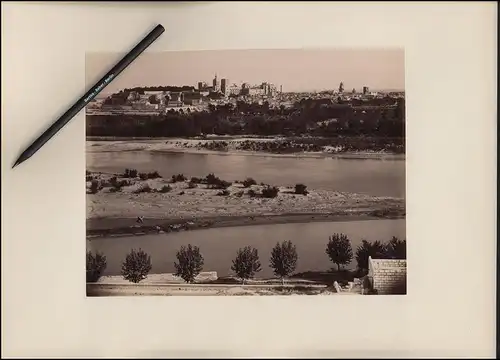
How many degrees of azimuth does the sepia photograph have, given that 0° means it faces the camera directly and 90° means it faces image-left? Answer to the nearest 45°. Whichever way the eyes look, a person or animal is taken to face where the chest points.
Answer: approximately 0°
